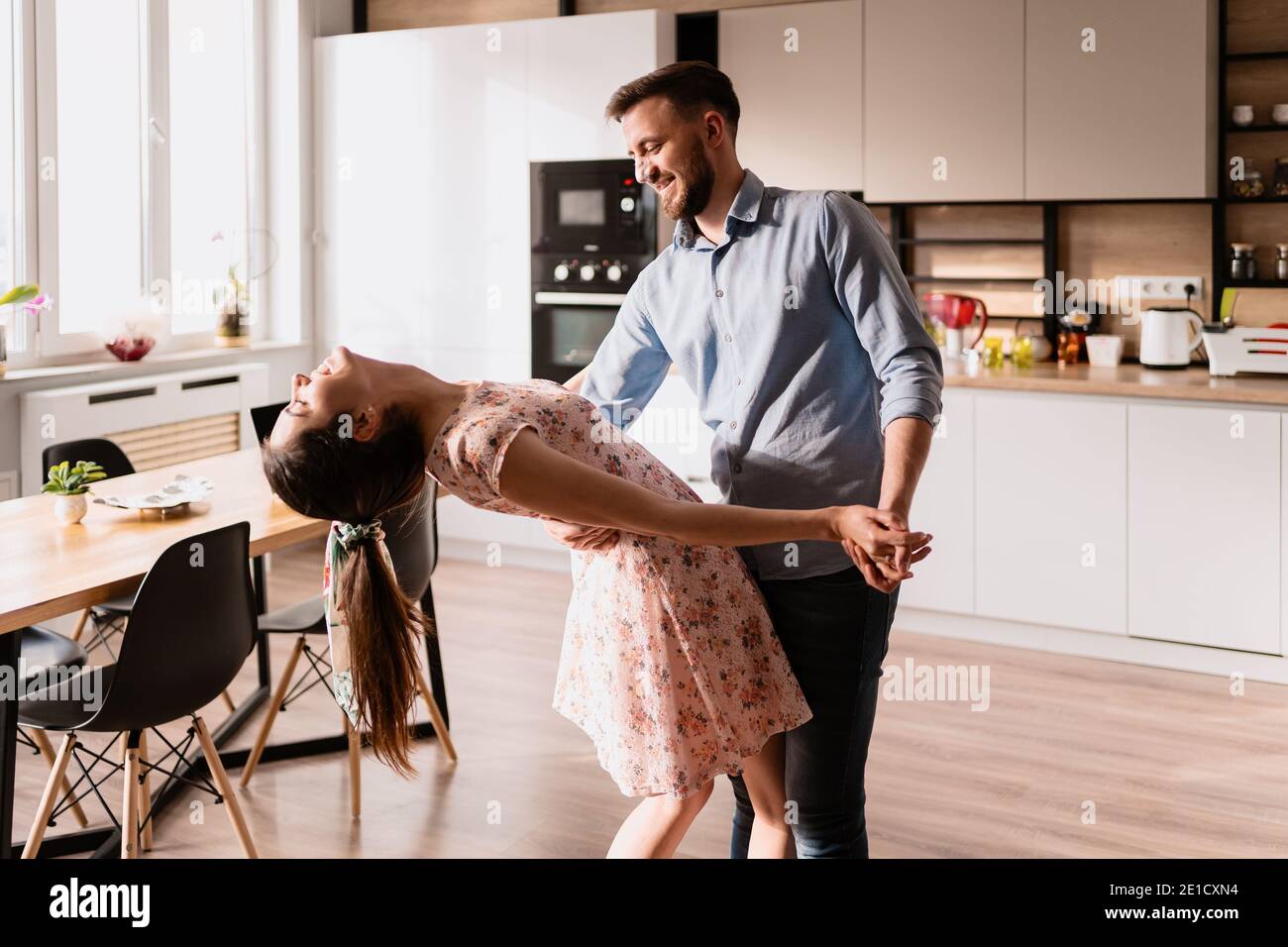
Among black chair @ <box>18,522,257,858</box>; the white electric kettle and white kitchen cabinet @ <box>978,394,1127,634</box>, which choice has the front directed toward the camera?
the white kitchen cabinet

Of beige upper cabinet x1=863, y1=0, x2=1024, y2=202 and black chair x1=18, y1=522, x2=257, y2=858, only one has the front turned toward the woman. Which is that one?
the beige upper cabinet

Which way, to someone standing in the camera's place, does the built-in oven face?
facing the viewer

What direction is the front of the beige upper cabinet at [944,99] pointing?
toward the camera

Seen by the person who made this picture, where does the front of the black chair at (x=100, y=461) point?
facing the viewer and to the right of the viewer

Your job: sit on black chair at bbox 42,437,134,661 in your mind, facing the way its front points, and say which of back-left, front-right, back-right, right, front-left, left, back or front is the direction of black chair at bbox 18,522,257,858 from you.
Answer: front-right

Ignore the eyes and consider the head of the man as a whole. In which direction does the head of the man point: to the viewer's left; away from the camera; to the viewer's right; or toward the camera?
to the viewer's left

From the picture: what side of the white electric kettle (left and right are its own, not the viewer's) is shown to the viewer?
left

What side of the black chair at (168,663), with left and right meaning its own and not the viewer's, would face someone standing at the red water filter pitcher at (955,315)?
right
